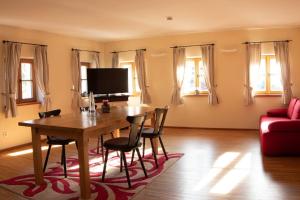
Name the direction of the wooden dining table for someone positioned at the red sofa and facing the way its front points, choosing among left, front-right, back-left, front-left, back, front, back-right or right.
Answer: front-left

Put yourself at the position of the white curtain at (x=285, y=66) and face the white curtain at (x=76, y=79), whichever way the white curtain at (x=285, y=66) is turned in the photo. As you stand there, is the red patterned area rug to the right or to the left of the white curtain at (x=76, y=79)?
left

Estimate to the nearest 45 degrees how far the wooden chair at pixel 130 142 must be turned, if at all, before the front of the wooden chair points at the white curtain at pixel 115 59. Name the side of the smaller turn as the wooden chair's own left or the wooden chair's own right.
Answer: approximately 45° to the wooden chair's own right

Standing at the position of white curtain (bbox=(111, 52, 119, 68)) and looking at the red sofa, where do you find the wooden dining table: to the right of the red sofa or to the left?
right

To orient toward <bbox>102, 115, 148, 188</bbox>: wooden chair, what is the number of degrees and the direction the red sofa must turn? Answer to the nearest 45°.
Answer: approximately 45° to its left

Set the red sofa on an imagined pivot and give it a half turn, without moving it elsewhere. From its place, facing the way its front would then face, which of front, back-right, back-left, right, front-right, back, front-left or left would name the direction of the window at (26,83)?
back

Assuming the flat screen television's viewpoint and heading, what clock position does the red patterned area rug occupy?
The red patterned area rug is roughly at 12 o'clock from the flat screen television.

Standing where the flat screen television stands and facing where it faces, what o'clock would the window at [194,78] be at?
The window is roughly at 9 o'clock from the flat screen television.

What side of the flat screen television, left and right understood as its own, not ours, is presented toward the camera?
front

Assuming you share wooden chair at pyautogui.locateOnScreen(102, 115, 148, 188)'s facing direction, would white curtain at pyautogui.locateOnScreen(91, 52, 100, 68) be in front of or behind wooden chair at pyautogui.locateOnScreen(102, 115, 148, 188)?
in front

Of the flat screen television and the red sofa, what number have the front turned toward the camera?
1

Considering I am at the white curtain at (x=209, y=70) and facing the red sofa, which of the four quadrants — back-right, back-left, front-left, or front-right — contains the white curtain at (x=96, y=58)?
back-right

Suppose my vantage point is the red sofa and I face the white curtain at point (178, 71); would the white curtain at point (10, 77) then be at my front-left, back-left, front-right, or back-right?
front-left

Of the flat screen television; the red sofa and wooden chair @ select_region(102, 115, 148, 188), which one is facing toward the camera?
the flat screen television

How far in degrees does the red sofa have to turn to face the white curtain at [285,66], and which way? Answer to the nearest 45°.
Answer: approximately 90° to its right

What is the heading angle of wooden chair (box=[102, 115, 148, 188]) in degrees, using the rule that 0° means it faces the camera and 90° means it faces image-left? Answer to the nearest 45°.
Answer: approximately 135°

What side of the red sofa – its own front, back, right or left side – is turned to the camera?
left

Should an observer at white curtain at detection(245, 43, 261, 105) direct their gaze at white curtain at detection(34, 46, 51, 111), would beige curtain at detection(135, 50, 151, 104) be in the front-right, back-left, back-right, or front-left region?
front-right

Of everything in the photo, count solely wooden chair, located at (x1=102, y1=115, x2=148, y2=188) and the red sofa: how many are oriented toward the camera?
0
